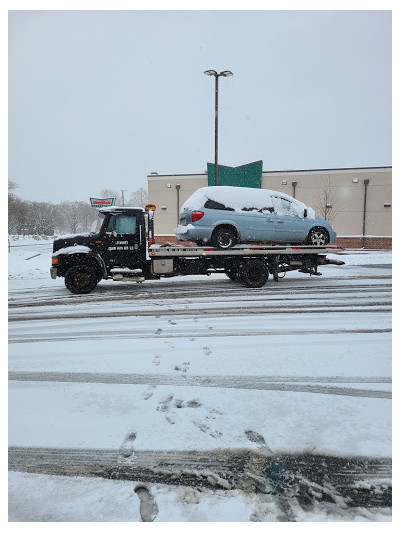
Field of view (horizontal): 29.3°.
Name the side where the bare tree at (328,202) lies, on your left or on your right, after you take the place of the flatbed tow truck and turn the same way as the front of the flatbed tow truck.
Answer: on your right

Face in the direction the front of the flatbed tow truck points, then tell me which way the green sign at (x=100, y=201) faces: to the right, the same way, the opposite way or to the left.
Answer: to the left

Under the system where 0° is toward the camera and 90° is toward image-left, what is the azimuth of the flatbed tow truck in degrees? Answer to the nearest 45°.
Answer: approximately 90°

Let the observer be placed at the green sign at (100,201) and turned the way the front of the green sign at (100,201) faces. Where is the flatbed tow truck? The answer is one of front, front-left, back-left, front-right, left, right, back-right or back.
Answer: front

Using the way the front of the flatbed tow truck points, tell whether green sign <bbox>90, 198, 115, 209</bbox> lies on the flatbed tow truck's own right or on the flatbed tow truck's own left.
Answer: on the flatbed tow truck's own right

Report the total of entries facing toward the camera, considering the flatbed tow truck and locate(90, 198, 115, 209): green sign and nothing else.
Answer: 1

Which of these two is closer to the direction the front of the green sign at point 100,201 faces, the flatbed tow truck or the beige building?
the flatbed tow truck

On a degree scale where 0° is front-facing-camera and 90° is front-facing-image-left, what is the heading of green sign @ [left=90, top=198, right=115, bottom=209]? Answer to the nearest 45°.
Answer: approximately 0°

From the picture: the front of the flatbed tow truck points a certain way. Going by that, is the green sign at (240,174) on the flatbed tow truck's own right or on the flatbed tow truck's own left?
on the flatbed tow truck's own right
